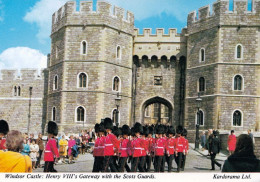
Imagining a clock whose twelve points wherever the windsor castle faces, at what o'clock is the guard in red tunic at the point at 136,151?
The guard in red tunic is roughly at 12 o'clock from the windsor castle.

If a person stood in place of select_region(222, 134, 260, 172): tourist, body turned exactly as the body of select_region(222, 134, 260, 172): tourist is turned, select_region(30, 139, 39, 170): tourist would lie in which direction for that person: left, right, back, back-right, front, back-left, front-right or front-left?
front-left

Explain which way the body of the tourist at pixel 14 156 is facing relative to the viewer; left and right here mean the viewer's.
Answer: facing away from the viewer

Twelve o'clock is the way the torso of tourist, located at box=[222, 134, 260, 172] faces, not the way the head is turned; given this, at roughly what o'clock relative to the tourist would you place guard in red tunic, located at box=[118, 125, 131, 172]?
The guard in red tunic is roughly at 11 o'clock from the tourist.

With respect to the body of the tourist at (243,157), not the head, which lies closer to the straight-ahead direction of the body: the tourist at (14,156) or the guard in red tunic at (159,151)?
the guard in red tunic

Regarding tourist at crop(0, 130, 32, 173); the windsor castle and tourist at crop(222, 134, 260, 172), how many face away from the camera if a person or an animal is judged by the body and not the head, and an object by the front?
2

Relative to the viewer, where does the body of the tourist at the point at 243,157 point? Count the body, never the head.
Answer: away from the camera

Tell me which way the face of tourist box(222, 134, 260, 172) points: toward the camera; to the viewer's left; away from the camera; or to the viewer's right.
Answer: away from the camera

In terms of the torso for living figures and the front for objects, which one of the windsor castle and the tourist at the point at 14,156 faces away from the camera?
the tourist

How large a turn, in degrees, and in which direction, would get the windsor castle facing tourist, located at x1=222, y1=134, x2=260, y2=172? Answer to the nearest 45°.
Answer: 0° — it already faces them

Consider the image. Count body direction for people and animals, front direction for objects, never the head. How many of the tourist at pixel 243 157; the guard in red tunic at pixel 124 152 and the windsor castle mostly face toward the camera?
1

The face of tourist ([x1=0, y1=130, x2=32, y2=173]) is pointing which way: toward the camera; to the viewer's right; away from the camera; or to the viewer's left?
away from the camera
